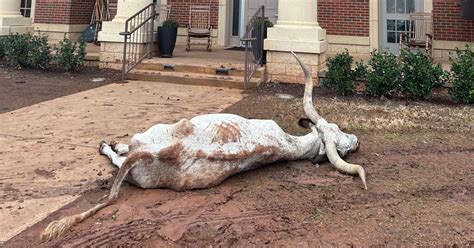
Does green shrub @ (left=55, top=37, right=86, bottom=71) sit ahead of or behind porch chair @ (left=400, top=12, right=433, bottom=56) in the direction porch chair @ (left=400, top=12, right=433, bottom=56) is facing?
ahead

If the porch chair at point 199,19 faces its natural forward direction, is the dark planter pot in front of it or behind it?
in front

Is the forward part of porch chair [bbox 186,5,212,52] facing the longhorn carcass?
yes

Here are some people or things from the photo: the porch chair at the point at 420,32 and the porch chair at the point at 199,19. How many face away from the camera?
0

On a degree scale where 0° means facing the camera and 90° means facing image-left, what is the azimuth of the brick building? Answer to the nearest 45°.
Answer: approximately 0°
